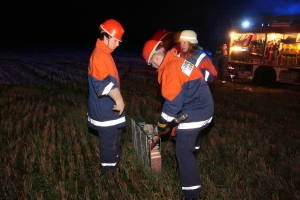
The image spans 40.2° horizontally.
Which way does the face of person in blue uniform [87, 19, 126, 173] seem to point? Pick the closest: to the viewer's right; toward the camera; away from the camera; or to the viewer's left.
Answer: to the viewer's right

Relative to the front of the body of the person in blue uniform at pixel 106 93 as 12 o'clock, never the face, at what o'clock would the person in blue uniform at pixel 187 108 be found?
the person in blue uniform at pixel 187 108 is roughly at 1 o'clock from the person in blue uniform at pixel 106 93.

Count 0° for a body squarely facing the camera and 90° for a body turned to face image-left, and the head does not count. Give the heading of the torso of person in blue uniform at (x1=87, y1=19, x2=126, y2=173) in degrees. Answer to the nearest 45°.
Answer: approximately 270°
